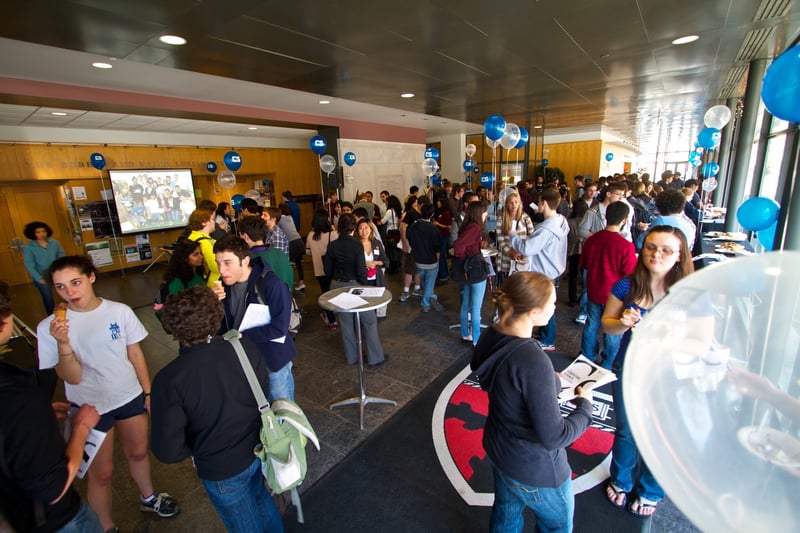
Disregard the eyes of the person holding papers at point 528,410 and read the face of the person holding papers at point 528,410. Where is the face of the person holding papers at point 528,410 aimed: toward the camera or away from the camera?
away from the camera

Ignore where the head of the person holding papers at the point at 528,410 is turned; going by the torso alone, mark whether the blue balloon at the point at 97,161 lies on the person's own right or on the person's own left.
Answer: on the person's own left

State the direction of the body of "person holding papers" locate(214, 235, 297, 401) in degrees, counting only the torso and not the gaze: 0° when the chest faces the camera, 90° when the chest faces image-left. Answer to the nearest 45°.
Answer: approximately 45°

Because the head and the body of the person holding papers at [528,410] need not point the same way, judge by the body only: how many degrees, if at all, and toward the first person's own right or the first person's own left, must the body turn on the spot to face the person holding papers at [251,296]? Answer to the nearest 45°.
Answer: approximately 135° to the first person's own left

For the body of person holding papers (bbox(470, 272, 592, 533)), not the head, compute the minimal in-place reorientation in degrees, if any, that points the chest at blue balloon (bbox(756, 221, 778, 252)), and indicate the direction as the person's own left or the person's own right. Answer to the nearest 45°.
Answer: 0° — they already face it

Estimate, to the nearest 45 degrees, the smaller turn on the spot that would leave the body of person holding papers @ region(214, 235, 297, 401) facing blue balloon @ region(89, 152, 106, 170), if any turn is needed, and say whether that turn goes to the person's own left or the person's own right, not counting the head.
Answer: approximately 135° to the person's own right

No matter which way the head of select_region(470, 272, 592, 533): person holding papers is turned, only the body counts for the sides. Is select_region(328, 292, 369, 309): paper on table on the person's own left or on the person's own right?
on the person's own left

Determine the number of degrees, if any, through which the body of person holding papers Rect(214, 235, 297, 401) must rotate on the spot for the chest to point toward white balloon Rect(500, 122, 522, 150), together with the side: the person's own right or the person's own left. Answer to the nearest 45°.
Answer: approximately 180°

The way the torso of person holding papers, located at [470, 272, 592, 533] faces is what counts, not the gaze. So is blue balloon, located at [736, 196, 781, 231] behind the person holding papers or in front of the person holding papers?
in front

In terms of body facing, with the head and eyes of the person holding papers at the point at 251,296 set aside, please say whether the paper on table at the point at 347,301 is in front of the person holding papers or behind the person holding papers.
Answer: behind

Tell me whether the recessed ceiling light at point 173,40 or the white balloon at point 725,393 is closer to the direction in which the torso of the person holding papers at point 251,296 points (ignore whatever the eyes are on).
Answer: the white balloon

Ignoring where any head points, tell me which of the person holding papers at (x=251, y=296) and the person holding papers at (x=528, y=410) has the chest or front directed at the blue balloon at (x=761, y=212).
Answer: the person holding papers at (x=528, y=410)

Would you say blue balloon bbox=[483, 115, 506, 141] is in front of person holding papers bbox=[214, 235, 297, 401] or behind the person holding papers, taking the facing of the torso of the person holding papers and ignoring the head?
behind
